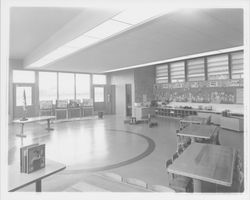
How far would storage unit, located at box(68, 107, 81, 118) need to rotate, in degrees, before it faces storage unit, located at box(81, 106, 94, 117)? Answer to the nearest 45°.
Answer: approximately 135° to its left

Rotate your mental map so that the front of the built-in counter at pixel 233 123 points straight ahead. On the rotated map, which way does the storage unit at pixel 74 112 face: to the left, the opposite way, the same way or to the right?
to the left

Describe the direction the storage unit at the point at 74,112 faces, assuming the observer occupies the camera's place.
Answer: facing the viewer

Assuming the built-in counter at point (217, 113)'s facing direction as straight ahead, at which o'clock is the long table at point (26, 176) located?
The long table is roughly at 11 o'clock from the built-in counter.

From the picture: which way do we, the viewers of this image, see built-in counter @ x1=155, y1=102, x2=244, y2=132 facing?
facing the viewer and to the left of the viewer

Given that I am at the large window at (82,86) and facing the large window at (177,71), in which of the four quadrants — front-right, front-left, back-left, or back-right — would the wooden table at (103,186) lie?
front-right

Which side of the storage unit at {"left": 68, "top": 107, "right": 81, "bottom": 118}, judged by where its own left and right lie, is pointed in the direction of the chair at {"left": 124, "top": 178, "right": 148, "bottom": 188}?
front

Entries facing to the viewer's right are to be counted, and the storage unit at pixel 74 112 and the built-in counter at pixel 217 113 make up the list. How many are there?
0

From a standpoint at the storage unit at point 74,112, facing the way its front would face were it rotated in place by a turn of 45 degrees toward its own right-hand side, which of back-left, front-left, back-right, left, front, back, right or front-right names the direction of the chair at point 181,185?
front-left

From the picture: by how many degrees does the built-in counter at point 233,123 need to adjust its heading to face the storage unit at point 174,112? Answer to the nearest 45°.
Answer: approximately 90° to its right
